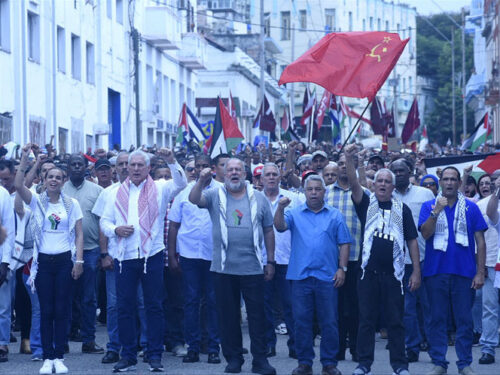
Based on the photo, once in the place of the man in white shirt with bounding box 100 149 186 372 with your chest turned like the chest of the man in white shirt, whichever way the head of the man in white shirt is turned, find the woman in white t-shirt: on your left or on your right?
on your right

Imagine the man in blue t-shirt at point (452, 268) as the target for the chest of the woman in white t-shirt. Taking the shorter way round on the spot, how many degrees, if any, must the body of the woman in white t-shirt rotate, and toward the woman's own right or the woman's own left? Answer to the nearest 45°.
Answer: approximately 90° to the woman's own left

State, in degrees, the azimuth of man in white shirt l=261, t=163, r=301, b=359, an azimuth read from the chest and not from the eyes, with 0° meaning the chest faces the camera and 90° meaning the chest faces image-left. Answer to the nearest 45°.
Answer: approximately 0°

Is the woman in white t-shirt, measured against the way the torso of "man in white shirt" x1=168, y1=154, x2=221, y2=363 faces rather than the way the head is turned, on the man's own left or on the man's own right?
on the man's own right

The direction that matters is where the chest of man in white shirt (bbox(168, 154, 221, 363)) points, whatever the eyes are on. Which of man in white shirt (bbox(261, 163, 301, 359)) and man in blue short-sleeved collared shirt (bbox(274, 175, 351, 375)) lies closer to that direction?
the man in blue short-sleeved collared shirt

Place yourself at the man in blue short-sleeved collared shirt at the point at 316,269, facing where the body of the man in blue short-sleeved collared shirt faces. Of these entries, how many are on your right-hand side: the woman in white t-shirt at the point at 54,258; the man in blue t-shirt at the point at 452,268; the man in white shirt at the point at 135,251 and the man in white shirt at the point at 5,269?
3

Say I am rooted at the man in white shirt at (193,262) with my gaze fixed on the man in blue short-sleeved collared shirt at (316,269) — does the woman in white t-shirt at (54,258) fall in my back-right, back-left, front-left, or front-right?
back-right
